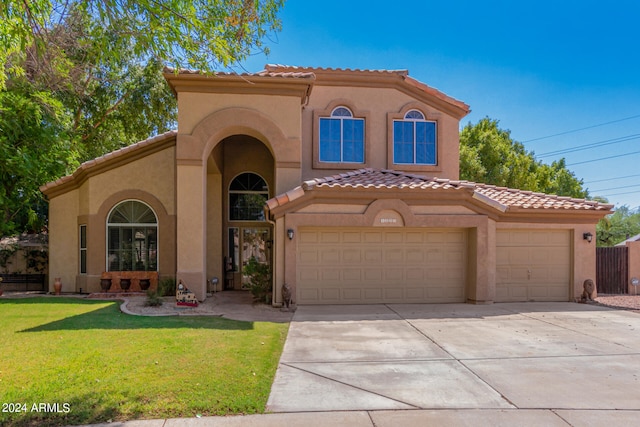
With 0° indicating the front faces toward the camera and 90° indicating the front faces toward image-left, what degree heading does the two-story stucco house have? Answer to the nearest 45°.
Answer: approximately 0°

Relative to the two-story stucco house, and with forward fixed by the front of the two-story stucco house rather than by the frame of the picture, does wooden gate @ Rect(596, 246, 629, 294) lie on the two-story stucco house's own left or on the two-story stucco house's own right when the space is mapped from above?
on the two-story stucco house's own left

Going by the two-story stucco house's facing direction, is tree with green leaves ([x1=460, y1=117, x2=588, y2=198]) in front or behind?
behind
